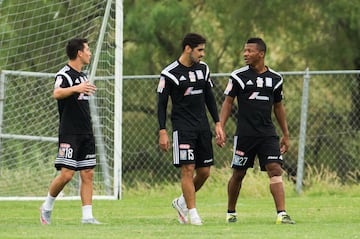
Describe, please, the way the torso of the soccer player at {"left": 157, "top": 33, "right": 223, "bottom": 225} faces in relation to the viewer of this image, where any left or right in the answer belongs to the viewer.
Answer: facing the viewer and to the right of the viewer

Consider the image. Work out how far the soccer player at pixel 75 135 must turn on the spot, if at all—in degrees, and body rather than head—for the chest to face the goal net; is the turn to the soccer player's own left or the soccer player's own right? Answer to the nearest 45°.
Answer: approximately 135° to the soccer player's own left

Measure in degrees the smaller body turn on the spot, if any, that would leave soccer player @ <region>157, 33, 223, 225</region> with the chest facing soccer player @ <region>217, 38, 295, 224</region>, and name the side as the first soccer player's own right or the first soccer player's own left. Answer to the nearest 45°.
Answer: approximately 45° to the first soccer player's own left

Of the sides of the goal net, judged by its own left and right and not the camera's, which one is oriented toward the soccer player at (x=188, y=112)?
front

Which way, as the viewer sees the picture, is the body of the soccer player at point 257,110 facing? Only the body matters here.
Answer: toward the camera

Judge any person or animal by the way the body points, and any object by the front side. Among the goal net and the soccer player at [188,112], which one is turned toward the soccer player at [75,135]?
the goal net

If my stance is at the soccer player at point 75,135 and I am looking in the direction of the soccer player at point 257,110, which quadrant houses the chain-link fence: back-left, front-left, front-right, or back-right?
front-left

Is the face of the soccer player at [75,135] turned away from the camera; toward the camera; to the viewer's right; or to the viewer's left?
to the viewer's right

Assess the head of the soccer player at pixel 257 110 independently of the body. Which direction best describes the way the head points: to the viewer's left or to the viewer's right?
to the viewer's left

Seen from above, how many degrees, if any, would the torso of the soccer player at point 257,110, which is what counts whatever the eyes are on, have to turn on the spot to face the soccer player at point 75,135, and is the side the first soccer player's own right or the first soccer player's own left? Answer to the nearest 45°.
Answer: approximately 90° to the first soccer player's own right

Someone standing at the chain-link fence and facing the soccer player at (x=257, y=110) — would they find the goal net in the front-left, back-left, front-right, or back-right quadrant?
front-right

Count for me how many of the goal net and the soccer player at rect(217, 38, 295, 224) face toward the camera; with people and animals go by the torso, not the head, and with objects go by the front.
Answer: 2
